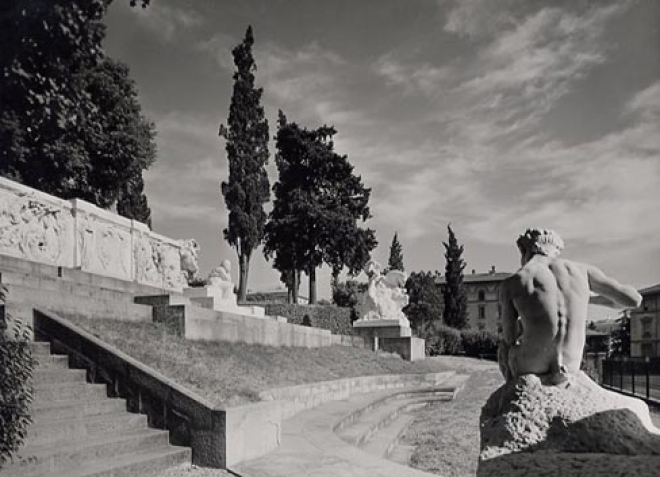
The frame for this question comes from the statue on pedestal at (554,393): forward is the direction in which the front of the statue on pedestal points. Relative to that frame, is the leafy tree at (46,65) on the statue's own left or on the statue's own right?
on the statue's own left

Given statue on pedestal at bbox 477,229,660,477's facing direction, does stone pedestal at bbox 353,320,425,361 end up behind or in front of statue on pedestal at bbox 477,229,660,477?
in front

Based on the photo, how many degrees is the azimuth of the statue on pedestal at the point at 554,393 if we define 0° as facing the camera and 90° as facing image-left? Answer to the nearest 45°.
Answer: approximately 180°

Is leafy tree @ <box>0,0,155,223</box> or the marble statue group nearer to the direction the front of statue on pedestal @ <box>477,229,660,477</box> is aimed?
the marble statue group

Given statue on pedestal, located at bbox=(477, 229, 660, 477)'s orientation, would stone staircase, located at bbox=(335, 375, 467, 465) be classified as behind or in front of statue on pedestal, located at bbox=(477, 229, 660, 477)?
in front

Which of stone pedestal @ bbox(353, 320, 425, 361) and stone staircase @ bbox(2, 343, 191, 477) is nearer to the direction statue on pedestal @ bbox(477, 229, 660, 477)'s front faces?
the stone pedestal
